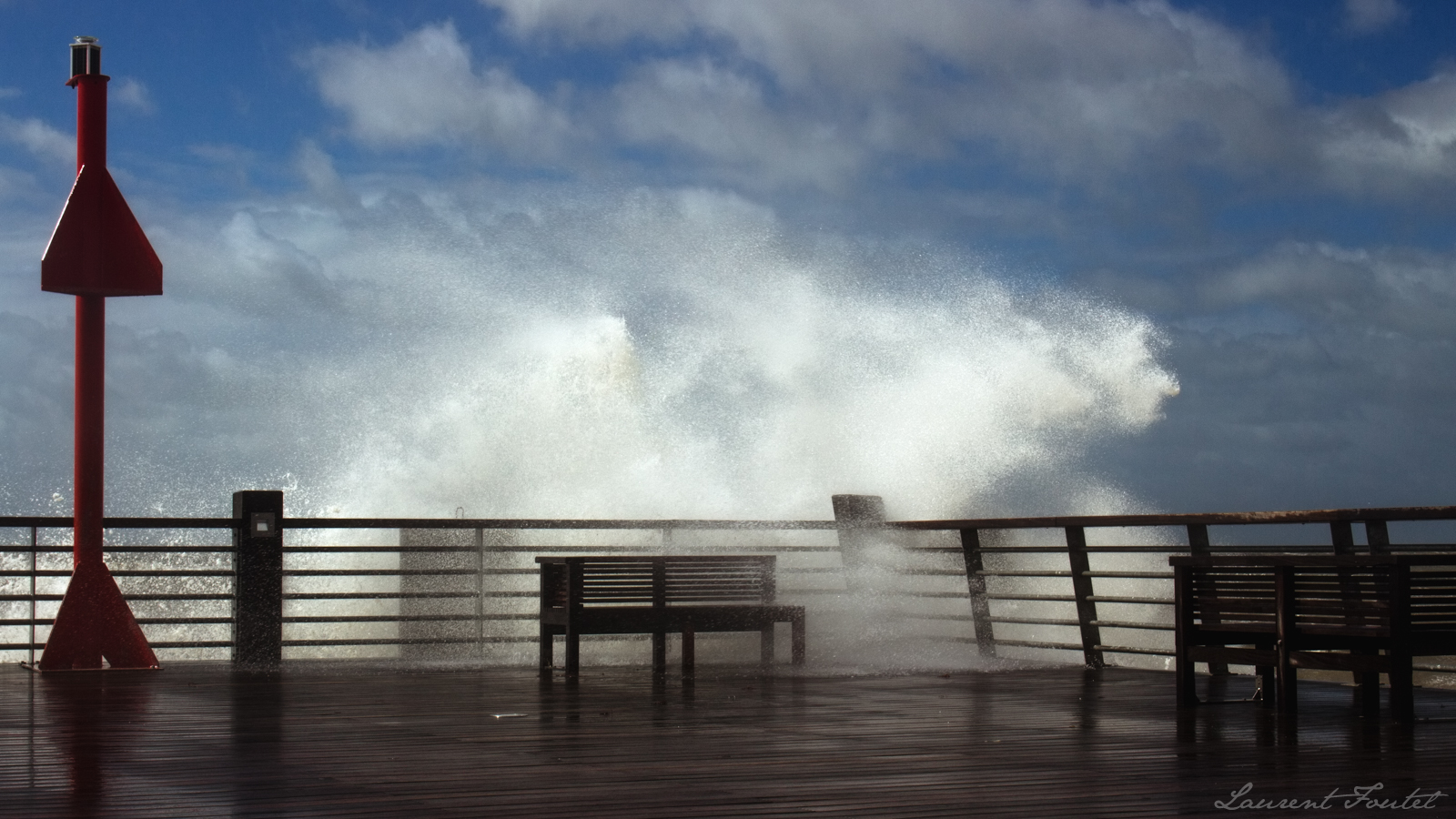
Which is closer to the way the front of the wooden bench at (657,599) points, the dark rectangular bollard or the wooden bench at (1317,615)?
the wooden bench

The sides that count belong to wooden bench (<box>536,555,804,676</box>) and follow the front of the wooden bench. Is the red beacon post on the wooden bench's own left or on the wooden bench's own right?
on the wooden bench's own right

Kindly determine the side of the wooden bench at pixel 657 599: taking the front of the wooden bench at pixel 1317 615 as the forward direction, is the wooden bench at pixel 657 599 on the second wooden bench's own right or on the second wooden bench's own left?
on the second wooden bench's own left

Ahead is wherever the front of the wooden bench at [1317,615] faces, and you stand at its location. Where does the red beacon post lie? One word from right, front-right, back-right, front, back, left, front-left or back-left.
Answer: back-left

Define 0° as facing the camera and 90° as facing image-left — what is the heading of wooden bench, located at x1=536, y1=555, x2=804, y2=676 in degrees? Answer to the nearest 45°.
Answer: approximately 315°

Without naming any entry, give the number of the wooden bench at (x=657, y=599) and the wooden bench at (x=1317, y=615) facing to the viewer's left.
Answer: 0
